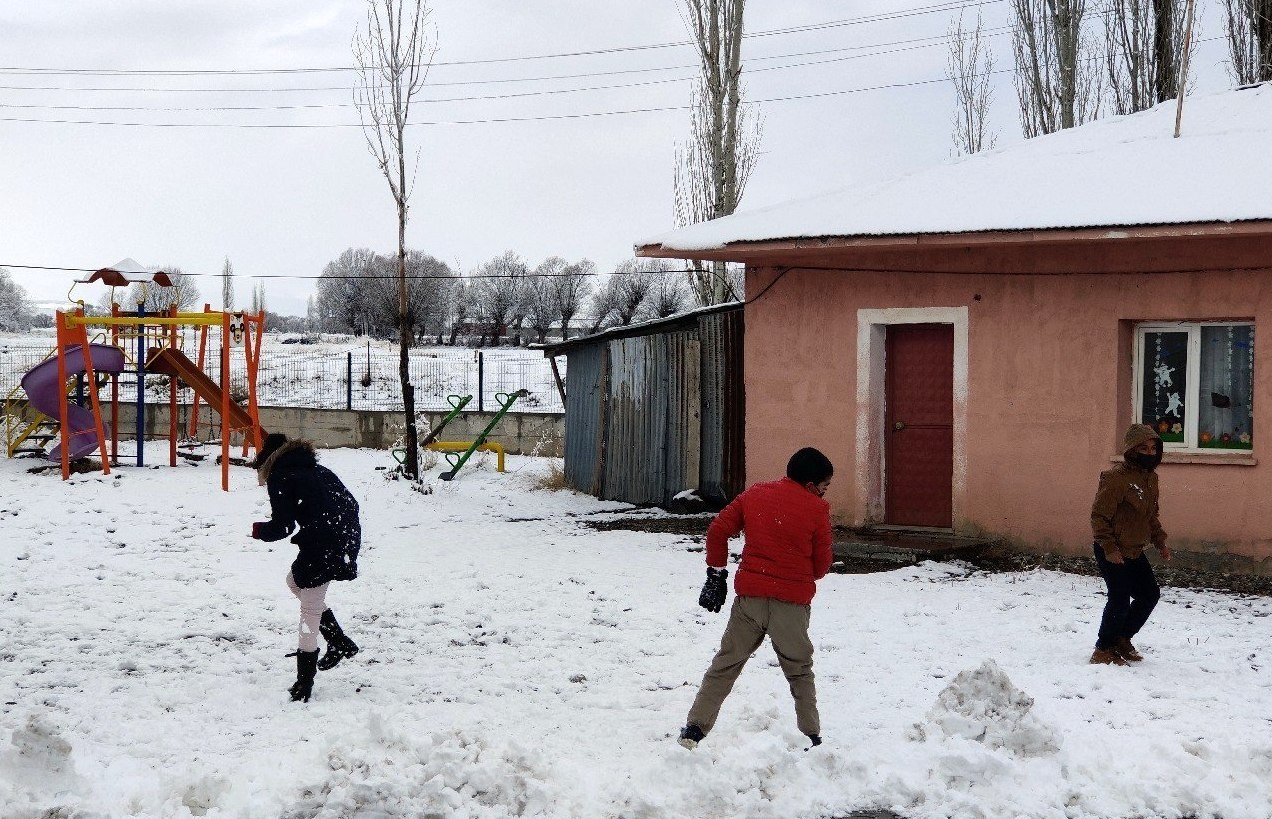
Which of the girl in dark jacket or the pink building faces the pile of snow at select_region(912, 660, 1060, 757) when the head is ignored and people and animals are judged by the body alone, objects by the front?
the pink building

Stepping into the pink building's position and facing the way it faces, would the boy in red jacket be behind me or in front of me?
in front

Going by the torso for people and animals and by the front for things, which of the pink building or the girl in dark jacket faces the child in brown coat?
the pink building

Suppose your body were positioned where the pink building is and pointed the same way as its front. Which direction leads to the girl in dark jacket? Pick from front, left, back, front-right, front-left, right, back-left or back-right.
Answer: front-right

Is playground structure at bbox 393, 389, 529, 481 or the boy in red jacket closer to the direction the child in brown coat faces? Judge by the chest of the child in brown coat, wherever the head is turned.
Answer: the boy in red jacket

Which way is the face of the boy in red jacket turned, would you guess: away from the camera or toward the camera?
away from the camera

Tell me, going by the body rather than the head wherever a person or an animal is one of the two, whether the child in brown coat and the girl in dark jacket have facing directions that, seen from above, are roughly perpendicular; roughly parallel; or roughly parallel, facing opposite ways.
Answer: roughly perpendicular

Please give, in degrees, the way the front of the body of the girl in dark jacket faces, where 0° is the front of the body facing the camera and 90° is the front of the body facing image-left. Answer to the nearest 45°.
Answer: approximately 90°

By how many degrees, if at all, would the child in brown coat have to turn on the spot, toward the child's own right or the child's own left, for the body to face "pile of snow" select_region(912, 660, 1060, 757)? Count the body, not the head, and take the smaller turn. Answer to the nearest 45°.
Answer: approximately 45° to the child's own right

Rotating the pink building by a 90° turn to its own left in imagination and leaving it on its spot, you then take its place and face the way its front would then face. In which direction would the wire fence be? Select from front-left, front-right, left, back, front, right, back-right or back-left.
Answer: back-left

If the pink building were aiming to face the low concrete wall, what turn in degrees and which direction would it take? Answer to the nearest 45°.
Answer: approximately 135° to its right

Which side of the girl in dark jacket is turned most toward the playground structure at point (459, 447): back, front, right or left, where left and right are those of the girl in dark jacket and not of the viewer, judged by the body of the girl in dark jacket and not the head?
right

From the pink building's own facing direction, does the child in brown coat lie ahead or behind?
ahead

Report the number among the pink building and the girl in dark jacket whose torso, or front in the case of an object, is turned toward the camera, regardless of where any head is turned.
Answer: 1
